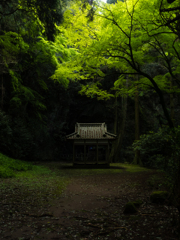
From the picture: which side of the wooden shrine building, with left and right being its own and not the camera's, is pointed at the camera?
front

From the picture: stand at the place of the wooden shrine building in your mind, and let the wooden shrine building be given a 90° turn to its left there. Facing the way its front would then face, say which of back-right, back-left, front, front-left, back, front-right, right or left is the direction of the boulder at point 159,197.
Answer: right
